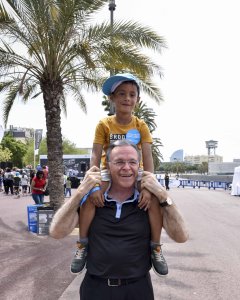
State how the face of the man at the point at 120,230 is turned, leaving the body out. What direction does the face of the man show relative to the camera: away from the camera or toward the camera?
toward the camera

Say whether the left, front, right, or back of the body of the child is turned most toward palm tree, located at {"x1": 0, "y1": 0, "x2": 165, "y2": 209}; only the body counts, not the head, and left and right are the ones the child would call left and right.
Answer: back

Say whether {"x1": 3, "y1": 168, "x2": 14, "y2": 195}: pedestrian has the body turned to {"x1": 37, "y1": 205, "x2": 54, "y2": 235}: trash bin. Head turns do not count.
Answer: no

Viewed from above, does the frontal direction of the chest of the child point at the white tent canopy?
no

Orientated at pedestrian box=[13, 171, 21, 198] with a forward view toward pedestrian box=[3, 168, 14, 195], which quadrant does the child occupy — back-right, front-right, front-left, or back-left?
back-left

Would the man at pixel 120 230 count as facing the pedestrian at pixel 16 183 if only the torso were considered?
no

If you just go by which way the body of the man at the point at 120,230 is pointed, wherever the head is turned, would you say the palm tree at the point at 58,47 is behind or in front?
behind

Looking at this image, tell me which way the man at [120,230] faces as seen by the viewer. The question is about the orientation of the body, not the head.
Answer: toward the camera

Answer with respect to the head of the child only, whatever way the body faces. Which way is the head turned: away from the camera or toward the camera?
toward the camera

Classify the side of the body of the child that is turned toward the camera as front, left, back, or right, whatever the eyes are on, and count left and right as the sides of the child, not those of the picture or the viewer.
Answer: front
